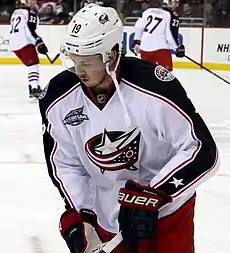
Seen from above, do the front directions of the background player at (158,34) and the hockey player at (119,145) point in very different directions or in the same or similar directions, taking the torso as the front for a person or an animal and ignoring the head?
very different directions

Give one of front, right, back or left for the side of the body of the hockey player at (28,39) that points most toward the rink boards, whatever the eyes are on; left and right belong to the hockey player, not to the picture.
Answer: front

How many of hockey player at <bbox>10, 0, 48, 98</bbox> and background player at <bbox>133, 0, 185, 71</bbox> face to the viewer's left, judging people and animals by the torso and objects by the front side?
0

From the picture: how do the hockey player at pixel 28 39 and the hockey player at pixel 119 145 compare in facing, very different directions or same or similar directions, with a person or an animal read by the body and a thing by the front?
very different directions

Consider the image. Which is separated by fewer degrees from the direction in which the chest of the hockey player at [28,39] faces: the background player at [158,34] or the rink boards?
the rink boards

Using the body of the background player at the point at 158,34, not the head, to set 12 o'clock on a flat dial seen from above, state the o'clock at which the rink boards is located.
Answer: The rink boards is roughly at 11 o'clock from the background player.

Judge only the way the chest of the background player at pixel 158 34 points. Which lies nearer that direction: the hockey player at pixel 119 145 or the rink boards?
the rink boards

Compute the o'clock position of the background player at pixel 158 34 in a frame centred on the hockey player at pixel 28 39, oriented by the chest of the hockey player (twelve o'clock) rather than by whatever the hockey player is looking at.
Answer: The background player is roughly at 2 o'clock from the hockey player.

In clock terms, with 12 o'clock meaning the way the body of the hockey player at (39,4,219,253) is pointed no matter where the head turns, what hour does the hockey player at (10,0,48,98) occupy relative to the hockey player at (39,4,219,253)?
the hockey player at (10,0,48,98) is roughly at 4 o'clock from the hockey player at (39,4,219,253).

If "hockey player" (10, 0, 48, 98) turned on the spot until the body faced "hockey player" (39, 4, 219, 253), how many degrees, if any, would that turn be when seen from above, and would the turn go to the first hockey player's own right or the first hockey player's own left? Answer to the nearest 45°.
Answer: approximately 135° to the first hockey player's own right

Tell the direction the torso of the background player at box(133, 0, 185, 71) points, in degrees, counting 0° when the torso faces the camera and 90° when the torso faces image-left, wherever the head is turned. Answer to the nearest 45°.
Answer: approximately 225°

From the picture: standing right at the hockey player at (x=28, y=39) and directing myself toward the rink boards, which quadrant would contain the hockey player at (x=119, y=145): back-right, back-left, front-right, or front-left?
back-right

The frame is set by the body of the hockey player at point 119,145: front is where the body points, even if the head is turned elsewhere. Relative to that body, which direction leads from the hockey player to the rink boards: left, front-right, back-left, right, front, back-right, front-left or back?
back-right

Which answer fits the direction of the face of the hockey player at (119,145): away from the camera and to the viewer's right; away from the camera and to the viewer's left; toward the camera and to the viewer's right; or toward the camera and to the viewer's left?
toward the camera and to the viewer's left

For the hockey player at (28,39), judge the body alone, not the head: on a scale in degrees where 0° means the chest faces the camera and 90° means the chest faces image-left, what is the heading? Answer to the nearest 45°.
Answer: approximately 225°
